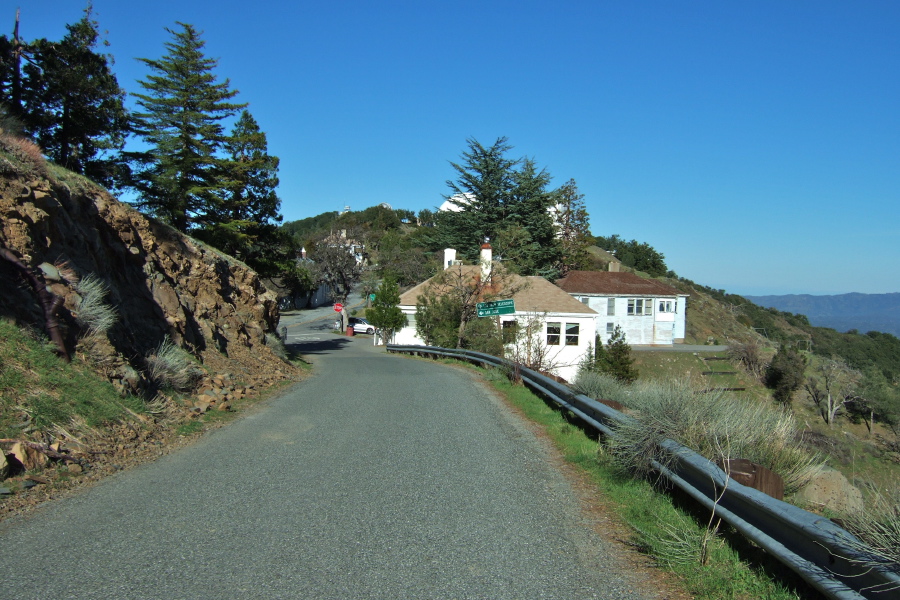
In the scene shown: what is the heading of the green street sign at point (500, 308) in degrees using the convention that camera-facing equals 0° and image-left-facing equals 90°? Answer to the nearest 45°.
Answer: approximately 0°

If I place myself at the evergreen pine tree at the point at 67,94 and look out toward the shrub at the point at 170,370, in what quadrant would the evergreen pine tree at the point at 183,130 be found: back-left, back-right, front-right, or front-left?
back-left

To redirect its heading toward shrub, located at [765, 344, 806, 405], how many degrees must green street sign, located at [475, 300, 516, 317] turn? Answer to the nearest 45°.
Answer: approximately 135° to its left

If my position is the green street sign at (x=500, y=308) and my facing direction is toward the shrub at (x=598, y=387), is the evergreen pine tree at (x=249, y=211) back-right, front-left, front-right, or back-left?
back-right

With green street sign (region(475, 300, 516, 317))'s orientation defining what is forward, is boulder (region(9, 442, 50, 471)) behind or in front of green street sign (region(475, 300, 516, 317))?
in front

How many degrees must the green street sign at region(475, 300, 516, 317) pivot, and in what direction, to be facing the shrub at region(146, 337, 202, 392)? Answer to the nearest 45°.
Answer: approximately 45° to its right

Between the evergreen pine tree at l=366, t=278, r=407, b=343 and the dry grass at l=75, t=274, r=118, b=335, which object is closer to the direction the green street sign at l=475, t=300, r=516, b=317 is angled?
the dry grass

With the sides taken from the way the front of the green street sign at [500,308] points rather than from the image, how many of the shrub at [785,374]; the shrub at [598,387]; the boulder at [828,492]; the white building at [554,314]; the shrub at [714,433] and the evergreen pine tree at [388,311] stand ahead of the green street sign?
3

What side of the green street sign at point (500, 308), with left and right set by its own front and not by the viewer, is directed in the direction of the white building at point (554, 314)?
back

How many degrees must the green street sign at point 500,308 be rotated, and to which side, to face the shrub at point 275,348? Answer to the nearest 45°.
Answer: approximately 90° to its right

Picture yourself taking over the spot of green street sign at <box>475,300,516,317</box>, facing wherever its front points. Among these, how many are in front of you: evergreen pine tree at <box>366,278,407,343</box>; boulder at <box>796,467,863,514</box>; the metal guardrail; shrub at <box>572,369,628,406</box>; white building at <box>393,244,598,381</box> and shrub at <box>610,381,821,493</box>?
4

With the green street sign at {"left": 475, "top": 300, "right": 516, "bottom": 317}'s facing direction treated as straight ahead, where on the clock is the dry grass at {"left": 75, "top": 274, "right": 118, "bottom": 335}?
The dry grass is roughly at 1 o'clock from the green street sign.

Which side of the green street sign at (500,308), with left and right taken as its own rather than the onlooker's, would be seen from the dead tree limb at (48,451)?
front
